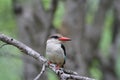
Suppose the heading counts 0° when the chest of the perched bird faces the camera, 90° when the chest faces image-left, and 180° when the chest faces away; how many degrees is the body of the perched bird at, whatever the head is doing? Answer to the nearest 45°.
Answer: approximately 45°
